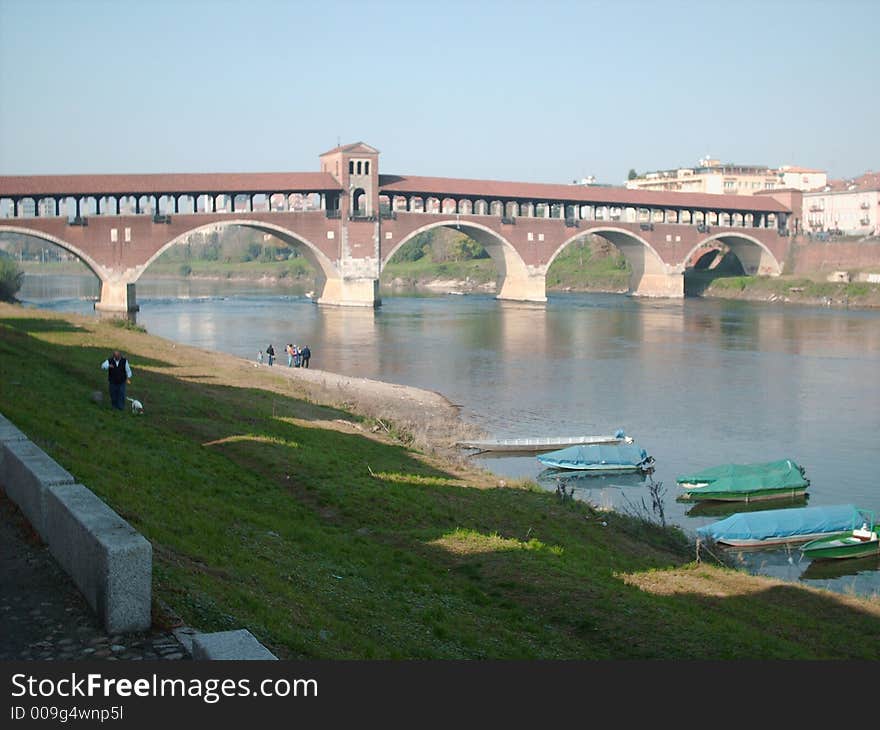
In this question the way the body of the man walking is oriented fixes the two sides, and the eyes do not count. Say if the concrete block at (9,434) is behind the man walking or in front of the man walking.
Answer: in front

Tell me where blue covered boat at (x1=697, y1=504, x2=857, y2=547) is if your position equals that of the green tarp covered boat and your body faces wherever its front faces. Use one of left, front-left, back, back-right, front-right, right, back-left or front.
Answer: left

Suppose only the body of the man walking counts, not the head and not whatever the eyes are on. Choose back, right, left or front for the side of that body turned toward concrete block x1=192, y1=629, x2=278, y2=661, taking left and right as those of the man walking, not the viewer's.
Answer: front

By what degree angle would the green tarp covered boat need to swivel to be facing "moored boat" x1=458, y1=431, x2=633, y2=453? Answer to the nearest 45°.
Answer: approximately 45° to its right

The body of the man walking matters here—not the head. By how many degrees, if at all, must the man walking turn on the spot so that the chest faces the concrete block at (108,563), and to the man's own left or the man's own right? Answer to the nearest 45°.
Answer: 0° — they already face it

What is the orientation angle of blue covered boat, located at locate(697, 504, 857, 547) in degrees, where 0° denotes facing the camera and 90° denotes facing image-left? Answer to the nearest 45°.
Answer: approximately 90°

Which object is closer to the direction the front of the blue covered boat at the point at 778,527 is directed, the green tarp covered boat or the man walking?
the man walking

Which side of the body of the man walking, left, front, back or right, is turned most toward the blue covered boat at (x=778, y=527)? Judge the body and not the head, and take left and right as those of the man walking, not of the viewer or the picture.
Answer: left

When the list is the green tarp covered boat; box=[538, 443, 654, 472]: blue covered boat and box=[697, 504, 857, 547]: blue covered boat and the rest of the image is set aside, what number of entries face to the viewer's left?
3

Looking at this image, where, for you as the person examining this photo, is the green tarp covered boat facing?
facing to the left of the viewer

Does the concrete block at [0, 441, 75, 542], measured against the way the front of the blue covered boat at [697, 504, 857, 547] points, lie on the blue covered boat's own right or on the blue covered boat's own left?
on the blue covered boat's own left

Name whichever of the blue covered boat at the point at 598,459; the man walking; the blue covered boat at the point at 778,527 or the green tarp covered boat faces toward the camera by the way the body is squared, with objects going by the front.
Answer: the man walking
